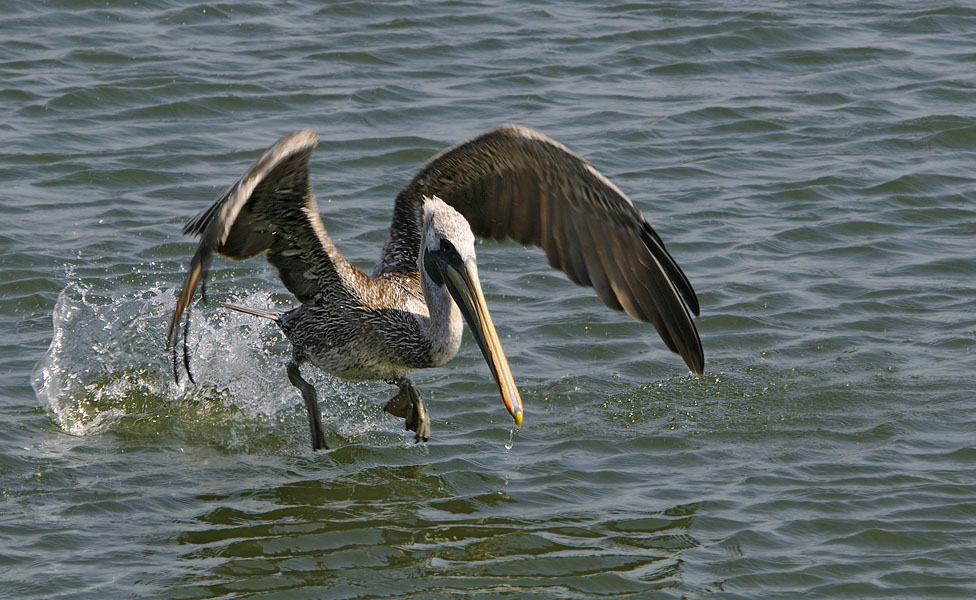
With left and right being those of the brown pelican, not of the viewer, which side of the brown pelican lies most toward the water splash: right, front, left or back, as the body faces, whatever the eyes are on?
back

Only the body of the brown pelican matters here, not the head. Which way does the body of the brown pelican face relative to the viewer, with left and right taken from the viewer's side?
facing the viewer and to the right of the viewer
